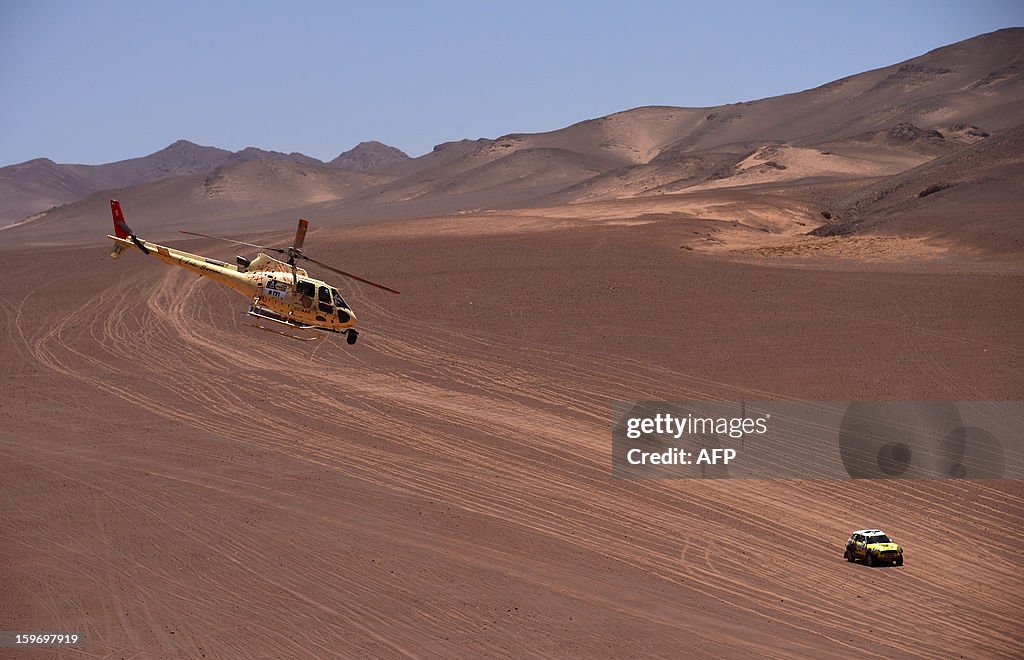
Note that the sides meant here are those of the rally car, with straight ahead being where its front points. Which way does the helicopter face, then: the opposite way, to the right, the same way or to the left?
to the left

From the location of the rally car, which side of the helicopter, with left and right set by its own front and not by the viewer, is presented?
front

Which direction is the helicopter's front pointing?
to the viewer's right

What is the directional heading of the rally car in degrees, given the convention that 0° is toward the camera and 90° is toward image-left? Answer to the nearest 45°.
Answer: approximately 315°

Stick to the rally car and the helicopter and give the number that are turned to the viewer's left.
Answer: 0
